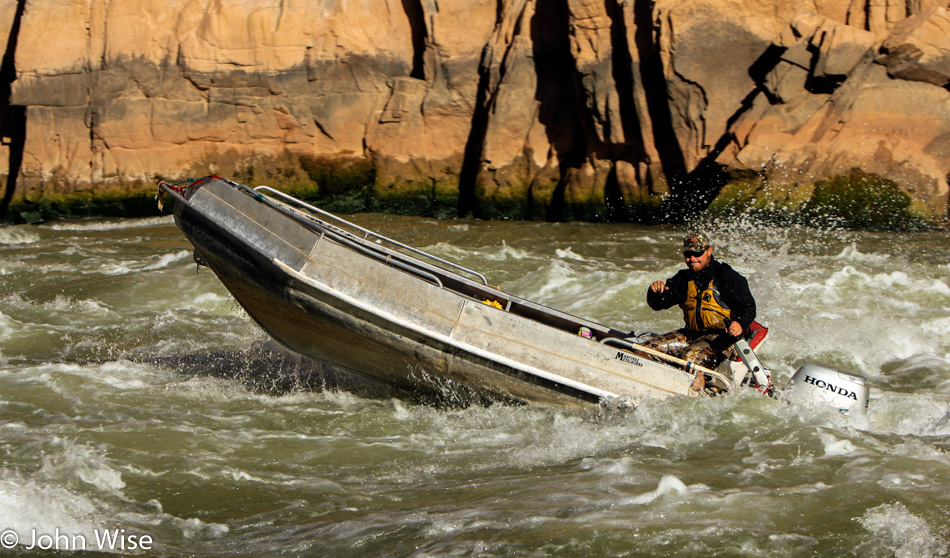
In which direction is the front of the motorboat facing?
to the viewer's left

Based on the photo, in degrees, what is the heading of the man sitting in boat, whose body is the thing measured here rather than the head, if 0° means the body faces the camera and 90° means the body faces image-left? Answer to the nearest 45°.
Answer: approximately 45°
